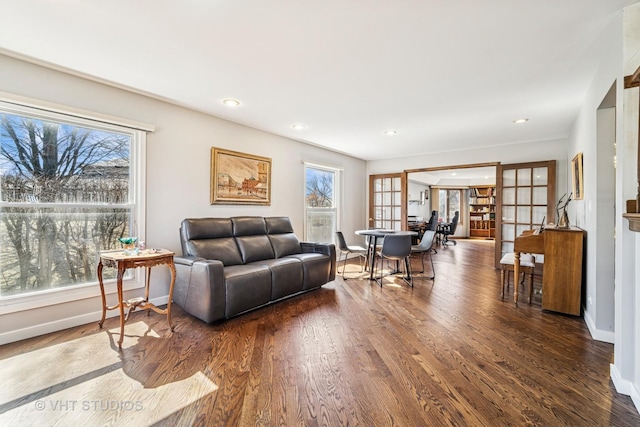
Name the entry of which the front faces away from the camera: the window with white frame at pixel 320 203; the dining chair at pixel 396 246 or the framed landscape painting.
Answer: the dining chair

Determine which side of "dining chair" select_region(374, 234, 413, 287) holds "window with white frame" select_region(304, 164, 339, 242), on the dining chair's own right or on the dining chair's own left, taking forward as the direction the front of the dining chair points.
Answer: on the dining chair's own left

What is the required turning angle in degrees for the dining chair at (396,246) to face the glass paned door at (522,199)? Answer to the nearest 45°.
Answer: approximately 45° to its right

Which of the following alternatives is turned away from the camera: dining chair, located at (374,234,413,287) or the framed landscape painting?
the dining chair

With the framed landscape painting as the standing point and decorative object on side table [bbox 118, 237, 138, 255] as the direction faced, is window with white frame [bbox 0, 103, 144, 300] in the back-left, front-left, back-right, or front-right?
front-right

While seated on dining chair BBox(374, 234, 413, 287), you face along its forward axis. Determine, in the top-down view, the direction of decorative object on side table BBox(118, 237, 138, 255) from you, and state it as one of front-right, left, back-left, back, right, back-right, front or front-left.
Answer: back-left

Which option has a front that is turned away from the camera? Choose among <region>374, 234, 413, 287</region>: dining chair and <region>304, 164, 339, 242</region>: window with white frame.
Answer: the dining chair

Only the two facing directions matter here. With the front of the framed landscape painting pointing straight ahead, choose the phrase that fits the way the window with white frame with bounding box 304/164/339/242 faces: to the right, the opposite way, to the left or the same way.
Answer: the same way

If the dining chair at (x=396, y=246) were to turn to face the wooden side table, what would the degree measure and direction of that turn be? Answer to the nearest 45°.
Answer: approximately 135° to its left

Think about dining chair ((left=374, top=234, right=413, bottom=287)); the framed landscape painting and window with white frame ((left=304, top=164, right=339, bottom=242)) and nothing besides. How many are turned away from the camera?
1

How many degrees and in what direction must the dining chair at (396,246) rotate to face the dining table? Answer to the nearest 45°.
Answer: approximately 45° to its left

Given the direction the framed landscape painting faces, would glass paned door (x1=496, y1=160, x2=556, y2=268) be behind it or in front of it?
in front

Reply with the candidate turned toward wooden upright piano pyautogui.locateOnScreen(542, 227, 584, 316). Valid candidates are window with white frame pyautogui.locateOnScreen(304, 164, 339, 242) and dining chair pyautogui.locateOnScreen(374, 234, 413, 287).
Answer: the window with white frame

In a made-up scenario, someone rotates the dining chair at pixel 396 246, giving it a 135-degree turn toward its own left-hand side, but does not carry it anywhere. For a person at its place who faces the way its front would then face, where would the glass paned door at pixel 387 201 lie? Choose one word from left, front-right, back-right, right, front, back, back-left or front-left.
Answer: back-right

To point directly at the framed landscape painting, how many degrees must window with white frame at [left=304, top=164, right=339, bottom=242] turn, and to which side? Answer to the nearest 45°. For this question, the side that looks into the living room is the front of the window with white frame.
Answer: approximately 90° to its right

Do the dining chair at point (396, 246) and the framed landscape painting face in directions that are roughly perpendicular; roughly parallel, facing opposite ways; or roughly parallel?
roughly perpendicular

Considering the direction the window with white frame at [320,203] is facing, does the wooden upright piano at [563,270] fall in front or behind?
in front

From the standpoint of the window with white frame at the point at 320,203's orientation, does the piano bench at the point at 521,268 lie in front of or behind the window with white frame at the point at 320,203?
in front

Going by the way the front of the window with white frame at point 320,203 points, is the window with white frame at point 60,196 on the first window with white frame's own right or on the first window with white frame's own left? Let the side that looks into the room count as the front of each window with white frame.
on the first window with white frame's own right

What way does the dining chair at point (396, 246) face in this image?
away from the camera

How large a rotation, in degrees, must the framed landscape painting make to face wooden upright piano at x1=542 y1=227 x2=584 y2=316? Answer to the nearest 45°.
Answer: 0° — it already faces it
